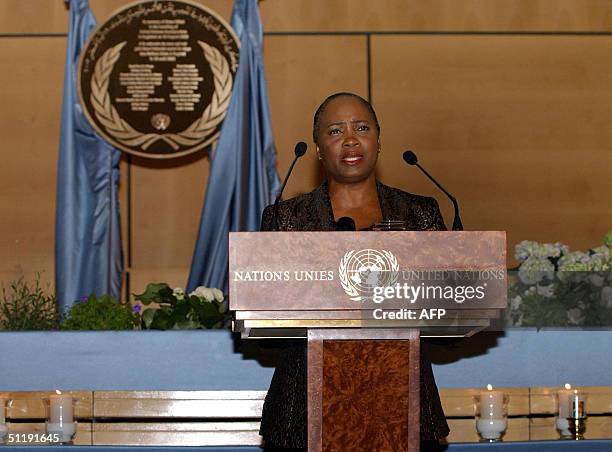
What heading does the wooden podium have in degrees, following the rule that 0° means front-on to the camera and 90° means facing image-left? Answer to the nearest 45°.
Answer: approximately 0°

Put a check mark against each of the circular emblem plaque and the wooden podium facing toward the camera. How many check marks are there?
2

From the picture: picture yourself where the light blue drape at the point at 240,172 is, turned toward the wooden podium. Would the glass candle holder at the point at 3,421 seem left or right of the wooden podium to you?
right

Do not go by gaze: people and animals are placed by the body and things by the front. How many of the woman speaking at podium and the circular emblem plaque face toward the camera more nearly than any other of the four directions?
2

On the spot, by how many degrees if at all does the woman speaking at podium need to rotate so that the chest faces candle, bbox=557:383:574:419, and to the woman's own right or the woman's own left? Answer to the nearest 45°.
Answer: approximately 135° to the woman's own left

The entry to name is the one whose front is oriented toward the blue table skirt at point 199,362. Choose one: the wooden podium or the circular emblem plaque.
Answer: the circular emblem plaque

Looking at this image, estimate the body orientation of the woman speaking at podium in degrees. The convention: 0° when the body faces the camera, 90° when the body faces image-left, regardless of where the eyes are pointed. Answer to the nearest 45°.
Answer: approximately 0°

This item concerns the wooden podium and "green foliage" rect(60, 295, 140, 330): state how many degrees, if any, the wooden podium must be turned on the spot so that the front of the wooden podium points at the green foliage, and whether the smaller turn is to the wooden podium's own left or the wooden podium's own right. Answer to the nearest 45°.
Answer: approximately 135° to the wooden podium's own right
